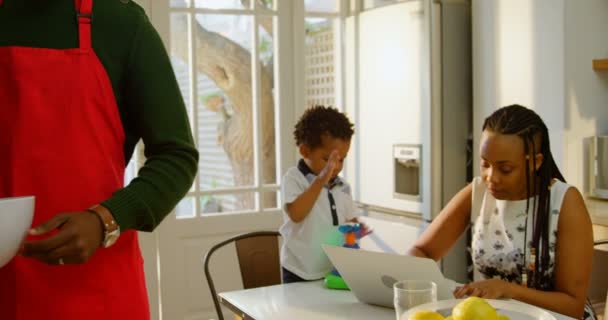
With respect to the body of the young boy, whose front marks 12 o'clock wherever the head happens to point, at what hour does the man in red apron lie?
The man in red apron is roughly at 2 o'clock from the young boy.

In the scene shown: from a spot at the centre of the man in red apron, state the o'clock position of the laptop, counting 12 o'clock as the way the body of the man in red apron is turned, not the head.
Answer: The laptop is roughly at 8 o'clock from the man in red apron.

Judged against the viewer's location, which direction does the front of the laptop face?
facing away from the viewer and to the right of the viewer

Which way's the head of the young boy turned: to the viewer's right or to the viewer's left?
to the viewer's right

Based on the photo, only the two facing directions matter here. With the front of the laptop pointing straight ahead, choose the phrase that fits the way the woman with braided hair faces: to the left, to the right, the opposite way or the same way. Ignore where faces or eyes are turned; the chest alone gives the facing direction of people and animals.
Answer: the opposite way

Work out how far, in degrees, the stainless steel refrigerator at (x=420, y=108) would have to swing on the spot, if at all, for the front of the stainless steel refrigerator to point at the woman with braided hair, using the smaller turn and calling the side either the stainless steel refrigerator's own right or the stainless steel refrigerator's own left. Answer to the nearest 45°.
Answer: approximately 45° to the stainless steel refrigerator's own left

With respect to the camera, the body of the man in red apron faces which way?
toward the camera

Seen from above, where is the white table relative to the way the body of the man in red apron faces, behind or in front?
behind

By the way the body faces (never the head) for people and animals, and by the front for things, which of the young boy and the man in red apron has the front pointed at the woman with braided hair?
the young boy

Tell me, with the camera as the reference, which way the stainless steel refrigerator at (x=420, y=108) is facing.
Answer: facing the viewer and to the left of the viewer

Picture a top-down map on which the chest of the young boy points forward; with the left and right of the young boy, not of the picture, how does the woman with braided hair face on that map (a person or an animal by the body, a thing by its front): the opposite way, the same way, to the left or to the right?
to the right
